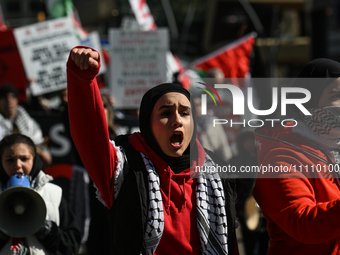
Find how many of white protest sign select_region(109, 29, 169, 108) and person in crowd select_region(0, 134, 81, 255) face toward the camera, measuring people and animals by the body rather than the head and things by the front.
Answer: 2

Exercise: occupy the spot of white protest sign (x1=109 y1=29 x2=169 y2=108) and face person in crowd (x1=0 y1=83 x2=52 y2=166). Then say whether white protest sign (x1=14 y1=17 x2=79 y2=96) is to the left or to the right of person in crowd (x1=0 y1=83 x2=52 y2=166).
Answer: right

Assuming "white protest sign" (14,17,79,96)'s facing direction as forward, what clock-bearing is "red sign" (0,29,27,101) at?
The red sign is roughly at 4 o'clock from the white protest sign.
